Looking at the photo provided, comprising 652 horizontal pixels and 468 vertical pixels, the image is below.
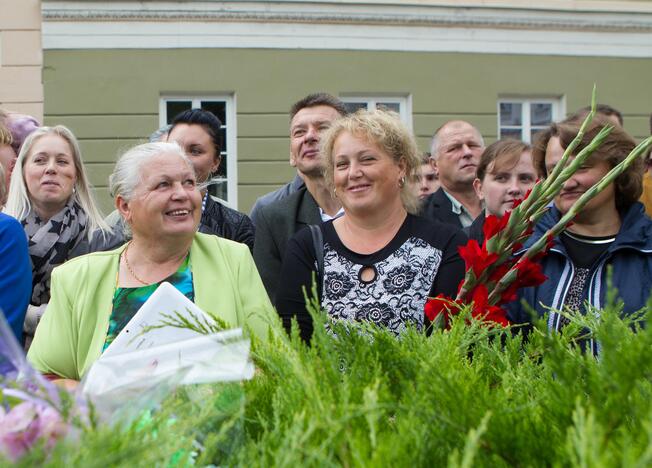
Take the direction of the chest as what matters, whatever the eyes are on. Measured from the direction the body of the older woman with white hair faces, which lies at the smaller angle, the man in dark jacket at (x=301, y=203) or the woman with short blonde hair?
the woman with short blonde hair

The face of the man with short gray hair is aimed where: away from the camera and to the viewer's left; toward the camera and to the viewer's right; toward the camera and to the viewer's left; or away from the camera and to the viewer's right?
toward the camera and to the viewer's right

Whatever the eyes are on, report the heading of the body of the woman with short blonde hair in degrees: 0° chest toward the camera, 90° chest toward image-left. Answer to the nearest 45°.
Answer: approximately 0°

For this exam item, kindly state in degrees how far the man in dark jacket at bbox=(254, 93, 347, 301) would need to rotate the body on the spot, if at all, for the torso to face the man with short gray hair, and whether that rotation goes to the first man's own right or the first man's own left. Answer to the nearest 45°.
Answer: approximately 135° to the first man's own left

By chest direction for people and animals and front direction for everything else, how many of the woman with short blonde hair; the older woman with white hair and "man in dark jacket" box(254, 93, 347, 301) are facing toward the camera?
3

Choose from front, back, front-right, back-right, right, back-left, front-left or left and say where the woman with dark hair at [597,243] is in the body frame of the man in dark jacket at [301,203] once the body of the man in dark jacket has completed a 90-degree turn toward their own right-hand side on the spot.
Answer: back-left

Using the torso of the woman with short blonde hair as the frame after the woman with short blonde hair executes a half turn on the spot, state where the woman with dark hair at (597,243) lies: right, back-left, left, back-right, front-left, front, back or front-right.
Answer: right

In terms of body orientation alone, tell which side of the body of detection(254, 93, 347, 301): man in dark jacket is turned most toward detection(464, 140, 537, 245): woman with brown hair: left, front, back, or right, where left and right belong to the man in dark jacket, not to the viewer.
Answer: left

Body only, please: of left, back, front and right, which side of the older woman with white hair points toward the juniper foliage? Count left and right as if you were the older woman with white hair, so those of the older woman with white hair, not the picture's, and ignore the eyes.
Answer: front

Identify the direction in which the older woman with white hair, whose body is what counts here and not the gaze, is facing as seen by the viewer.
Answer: toward the camera

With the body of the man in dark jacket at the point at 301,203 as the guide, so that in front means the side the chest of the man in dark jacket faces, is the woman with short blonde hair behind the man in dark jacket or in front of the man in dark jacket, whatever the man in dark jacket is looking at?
in front

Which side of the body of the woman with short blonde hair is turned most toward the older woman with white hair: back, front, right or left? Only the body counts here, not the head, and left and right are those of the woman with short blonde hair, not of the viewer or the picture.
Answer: right

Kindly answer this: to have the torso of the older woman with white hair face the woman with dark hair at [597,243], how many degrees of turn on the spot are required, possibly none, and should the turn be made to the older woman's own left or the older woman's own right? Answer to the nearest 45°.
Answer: approximately 90° to the older woman's own left
